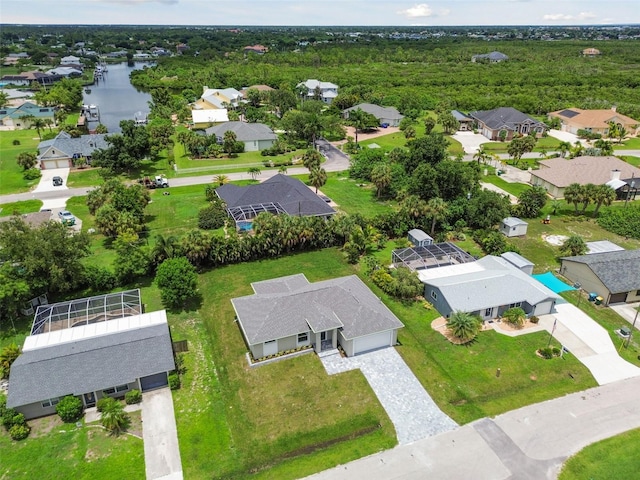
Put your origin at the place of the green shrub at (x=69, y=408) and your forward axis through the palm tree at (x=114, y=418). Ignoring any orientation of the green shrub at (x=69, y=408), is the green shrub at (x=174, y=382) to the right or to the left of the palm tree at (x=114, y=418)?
left

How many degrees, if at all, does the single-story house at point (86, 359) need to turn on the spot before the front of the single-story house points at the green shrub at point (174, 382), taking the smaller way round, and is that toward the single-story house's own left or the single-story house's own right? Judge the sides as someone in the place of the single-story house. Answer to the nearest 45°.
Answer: approximately 45° to the single-story house's own left

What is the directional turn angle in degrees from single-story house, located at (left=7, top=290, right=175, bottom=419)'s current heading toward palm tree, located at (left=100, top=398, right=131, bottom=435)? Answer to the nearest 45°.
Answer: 0° — it already faces it

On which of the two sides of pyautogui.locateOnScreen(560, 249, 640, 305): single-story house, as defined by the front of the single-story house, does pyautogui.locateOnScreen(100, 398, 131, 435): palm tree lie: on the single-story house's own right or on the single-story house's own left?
on the single-story house's own right

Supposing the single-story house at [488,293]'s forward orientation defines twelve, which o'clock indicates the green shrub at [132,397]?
The green shrub is roughly at 3 o'clock from the single-story house.

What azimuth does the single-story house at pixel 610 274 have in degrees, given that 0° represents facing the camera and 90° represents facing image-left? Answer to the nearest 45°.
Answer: approximately 315°

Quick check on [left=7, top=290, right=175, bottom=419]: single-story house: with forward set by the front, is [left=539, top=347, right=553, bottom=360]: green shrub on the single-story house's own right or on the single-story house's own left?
on the single-story house's own left

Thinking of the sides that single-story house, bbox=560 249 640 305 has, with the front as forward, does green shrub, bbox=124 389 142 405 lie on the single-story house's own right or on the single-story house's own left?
on the single-story house's own right

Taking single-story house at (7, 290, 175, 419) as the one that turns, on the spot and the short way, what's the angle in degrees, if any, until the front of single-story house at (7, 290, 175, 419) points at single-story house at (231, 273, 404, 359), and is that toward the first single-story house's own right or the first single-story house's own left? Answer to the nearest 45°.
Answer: approximately 90° to the first single-story house's own left

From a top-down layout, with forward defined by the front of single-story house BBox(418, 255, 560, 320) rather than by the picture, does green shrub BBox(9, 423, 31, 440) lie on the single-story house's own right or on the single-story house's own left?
on the single-story house's own right
